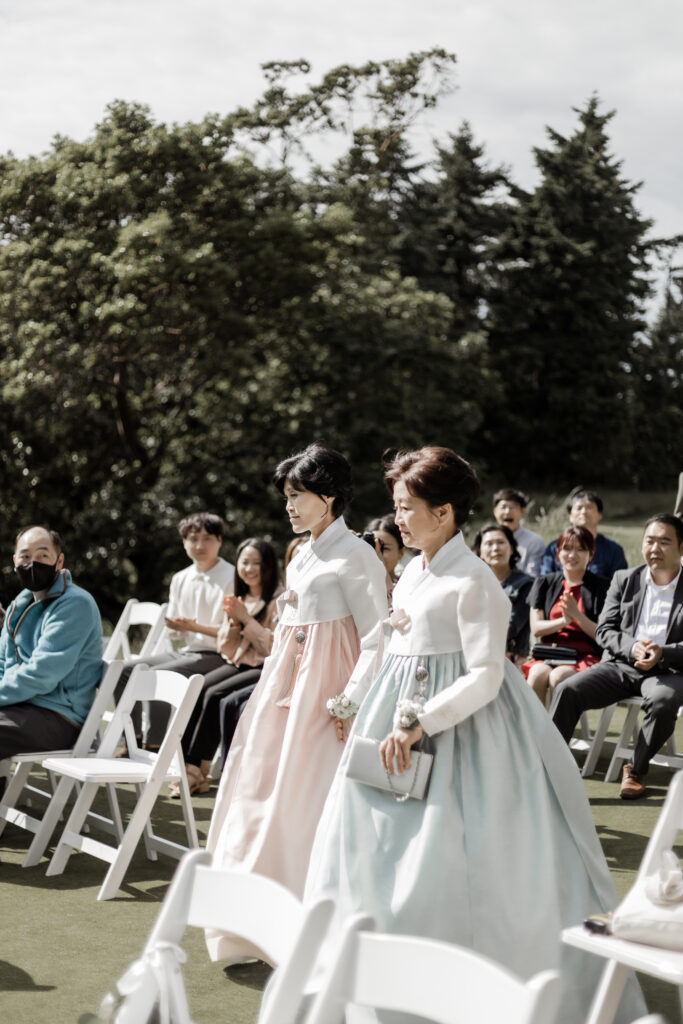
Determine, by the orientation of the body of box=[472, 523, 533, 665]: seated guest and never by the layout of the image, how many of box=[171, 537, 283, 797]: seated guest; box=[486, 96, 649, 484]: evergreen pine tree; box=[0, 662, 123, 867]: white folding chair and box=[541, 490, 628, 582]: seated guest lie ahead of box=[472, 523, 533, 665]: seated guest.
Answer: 2

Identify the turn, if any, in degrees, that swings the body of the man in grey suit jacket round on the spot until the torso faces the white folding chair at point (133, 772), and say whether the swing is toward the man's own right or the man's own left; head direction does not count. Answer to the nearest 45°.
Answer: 0° — they already face it

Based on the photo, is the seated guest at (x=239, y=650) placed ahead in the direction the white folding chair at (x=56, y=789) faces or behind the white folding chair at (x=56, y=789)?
behind

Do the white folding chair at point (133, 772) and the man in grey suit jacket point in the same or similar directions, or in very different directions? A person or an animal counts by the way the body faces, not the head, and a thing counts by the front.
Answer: same or similar directions

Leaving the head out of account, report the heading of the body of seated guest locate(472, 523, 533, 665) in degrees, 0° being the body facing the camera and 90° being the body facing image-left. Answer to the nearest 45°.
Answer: approximately 45°

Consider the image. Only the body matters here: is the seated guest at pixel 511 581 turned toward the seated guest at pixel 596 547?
no

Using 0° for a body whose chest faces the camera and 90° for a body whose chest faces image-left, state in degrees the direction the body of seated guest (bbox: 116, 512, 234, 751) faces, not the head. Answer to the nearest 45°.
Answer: approximately 45°

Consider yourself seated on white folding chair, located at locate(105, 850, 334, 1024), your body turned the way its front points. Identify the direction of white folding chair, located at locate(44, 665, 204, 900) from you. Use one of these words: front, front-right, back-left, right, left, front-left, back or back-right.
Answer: back-right

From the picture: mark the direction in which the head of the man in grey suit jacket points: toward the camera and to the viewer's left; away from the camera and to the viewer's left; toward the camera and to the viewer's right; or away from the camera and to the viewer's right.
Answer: toward the camera and to the viewer's left

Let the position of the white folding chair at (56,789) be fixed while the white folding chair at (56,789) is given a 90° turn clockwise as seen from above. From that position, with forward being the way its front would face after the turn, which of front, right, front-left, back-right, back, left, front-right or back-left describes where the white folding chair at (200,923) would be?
back-left

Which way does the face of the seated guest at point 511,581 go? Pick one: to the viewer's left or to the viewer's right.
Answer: to the viewer's left

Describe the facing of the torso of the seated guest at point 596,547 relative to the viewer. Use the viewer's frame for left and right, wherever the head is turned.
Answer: facing the viewer and to the left of the viewer

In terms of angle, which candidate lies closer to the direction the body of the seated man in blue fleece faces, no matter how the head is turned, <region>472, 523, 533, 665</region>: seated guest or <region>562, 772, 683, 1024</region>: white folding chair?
the white folding chair

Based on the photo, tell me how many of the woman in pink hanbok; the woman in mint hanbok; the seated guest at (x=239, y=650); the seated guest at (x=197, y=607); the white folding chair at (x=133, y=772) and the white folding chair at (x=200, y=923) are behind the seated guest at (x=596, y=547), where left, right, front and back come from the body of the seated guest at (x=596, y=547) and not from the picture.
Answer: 0
